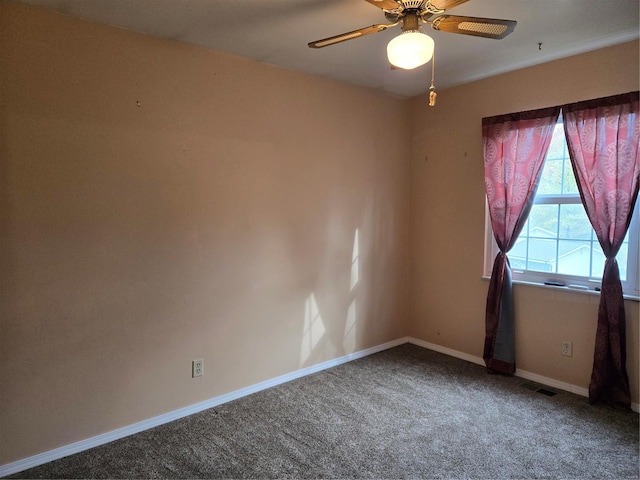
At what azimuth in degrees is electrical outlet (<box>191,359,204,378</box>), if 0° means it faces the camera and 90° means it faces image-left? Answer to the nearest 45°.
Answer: approximately 315°

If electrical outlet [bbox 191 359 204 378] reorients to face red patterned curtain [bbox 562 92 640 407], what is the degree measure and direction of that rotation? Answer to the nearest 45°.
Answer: approximately 45° to its left

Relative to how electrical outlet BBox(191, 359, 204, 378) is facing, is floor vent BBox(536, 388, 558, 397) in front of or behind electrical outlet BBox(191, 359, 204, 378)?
in front

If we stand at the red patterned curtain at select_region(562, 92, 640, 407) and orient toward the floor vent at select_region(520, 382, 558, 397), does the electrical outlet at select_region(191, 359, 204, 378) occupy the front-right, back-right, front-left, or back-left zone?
front-left

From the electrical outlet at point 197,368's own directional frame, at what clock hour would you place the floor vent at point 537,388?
The floor vent is roughly at 11 o'clock from the electrical outlet.

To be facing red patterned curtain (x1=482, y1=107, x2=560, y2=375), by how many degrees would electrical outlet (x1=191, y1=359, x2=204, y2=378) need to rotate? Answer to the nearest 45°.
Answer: approximately 45° to its left

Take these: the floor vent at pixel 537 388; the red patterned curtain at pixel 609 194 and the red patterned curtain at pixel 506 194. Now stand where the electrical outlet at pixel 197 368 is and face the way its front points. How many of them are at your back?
0
